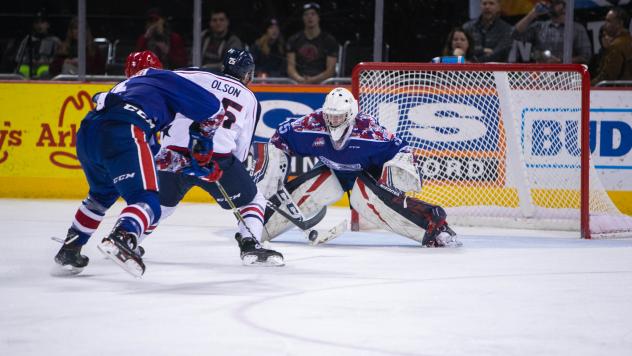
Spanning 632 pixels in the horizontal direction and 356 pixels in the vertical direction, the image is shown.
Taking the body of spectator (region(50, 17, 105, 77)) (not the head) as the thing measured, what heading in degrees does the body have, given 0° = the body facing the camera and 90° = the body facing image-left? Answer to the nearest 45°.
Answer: approximately 0°

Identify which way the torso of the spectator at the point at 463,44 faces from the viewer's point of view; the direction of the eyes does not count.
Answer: toward the camera

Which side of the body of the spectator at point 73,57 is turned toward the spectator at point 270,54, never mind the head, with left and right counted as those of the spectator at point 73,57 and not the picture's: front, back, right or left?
left

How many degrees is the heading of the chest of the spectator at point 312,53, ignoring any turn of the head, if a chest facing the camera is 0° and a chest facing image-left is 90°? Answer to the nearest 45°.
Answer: approximately 0°

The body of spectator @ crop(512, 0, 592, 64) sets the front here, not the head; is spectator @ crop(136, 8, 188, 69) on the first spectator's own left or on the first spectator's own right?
on the first spectator's own right

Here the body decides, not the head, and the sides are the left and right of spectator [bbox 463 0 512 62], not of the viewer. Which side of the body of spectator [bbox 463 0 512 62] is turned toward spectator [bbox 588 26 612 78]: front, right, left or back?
left

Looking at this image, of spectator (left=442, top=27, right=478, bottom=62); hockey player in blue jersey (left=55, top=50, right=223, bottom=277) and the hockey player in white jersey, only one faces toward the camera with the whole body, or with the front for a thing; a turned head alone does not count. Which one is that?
the spectator

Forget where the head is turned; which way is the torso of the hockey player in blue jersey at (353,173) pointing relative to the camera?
toward the camera

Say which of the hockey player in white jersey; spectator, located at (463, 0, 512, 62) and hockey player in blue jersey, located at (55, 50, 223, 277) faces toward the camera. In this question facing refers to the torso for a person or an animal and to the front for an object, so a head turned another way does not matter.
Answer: the spectator

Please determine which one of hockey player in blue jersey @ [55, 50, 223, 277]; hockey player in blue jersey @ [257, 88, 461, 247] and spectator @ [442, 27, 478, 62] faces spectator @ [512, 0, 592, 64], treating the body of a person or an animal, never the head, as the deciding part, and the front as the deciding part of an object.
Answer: hockey player in blue jersey @ [55, 50, 223, 277]

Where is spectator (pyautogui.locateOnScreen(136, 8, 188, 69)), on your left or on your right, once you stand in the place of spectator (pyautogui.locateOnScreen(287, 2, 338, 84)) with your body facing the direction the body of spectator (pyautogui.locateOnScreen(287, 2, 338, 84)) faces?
on your right

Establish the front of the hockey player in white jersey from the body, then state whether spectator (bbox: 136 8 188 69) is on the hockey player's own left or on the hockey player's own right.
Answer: on the hockey player's own left

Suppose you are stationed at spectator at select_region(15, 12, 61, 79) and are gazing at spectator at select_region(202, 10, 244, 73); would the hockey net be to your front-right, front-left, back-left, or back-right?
front-right

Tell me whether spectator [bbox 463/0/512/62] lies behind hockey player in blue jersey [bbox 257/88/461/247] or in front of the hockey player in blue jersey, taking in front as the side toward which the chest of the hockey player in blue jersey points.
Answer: behind

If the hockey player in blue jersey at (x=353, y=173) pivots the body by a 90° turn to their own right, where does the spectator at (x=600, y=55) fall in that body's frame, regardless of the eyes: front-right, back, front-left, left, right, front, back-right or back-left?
back-right

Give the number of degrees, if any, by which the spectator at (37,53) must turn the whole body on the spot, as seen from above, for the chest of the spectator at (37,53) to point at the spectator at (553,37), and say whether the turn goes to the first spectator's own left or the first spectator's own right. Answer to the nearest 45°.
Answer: approximately 45° to the first spectator's own left
